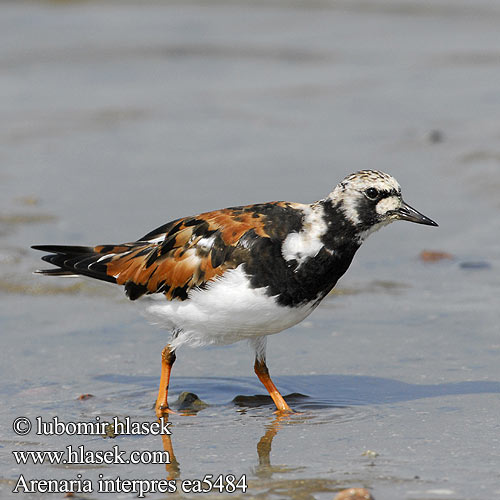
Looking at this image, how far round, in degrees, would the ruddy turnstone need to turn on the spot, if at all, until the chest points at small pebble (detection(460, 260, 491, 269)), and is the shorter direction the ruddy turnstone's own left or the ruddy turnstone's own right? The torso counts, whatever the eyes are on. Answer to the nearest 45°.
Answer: approximately 45° to the ruddy turnstone's own left

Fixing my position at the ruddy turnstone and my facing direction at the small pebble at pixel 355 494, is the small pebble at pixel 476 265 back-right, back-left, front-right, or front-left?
back-left

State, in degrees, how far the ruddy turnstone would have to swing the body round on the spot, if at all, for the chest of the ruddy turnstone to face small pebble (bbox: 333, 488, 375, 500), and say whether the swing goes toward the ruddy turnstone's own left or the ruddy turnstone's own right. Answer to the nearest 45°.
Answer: approximately 90° to the ruddy turnstone's own right

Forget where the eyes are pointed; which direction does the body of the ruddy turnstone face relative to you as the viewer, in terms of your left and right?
facing to the right of the viewer

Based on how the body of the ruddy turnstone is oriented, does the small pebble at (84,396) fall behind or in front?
behind

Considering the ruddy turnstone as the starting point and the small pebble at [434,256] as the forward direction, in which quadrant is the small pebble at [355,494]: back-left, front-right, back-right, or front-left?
back-right
